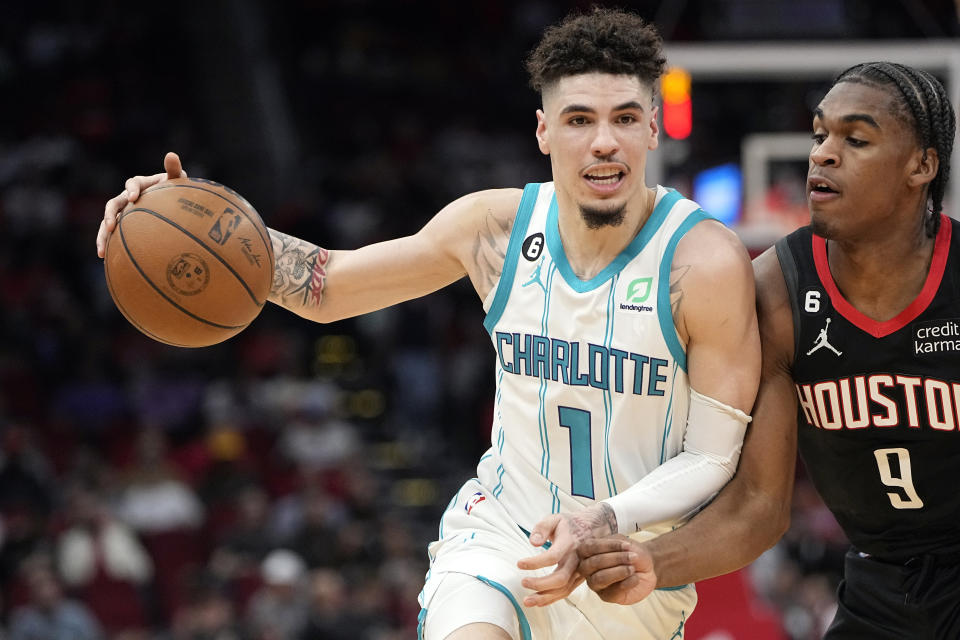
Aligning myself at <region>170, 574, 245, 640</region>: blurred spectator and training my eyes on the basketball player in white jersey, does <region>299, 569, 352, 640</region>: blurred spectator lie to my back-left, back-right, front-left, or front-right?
front-left

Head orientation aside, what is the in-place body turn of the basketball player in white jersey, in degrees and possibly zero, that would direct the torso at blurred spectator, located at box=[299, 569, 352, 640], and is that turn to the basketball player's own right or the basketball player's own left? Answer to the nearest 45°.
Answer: approximately 180°

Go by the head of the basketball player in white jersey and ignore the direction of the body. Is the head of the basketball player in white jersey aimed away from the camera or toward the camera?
toward the camera

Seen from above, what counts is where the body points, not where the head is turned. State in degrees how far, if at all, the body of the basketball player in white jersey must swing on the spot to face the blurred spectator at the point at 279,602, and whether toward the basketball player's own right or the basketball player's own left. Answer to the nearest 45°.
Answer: approximately 180°

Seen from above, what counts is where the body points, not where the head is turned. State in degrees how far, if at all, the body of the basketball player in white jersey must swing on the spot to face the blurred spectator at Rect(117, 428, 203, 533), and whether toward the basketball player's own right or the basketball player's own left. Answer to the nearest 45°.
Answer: approximately 180°

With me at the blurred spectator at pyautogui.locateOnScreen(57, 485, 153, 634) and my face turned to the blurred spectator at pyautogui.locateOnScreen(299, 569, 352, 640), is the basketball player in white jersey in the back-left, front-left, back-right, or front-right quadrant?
front-right

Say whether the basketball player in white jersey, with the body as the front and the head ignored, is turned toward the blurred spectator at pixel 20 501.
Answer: no

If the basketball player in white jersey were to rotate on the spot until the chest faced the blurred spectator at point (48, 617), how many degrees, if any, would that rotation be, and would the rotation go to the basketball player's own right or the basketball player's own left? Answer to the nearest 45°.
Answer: approximately 135° to the basketball player's own right

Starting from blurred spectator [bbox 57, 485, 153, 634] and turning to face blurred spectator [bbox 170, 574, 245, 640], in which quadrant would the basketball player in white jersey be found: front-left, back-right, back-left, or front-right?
front-right

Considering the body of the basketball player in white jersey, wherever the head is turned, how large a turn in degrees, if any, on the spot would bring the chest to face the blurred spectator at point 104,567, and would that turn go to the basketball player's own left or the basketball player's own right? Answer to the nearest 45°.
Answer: approximately 135° to the basketball player's own right

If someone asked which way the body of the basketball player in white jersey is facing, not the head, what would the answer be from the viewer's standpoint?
toward the camera

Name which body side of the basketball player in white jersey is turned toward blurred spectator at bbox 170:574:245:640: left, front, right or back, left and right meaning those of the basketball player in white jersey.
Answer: back

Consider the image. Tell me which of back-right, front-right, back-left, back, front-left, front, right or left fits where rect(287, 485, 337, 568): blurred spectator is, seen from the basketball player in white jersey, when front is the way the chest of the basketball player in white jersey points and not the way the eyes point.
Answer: back
